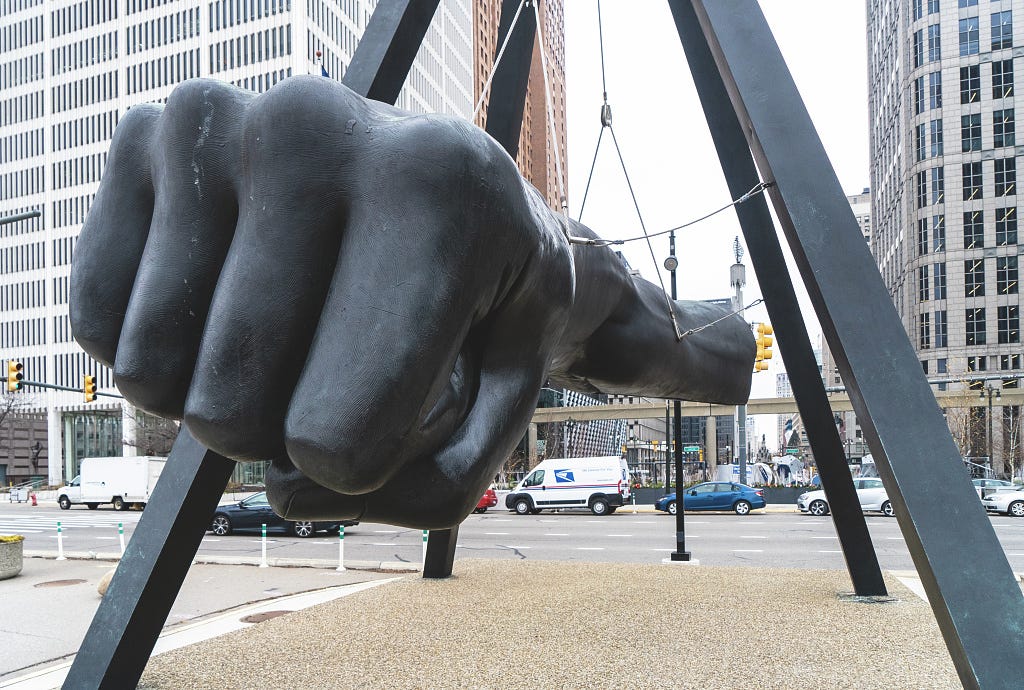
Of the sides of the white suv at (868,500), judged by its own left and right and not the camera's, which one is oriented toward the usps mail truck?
front

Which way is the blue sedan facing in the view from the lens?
facing to the left of the viewer

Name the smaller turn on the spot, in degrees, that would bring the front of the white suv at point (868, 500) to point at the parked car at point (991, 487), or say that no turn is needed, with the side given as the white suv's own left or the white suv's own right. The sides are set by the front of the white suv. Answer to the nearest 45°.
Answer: approximately 135° to the white suv's own right

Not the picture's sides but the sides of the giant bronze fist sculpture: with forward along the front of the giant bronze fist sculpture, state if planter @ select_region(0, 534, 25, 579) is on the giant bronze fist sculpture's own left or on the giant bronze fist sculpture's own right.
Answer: on the giant bronze fist sculpture's own right

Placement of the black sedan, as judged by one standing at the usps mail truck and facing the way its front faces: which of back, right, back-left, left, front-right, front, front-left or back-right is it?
front-left

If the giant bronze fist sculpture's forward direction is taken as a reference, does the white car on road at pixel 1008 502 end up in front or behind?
behind

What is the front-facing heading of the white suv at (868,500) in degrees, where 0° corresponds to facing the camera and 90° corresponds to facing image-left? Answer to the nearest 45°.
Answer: approximately 90°

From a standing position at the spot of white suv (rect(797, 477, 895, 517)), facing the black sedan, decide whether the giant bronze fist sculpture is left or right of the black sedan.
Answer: left

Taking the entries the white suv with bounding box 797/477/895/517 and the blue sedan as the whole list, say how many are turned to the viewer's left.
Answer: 2

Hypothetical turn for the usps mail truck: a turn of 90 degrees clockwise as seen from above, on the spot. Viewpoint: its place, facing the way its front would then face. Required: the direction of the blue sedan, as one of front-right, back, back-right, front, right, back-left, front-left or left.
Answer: right

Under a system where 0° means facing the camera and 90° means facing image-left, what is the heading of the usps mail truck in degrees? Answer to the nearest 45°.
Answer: approximately 90°
